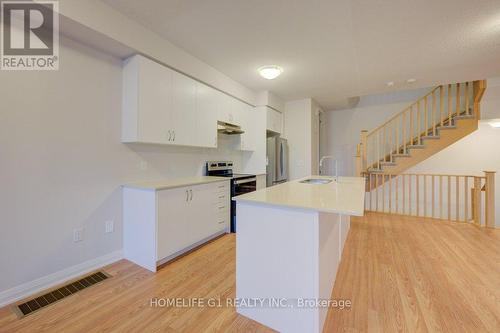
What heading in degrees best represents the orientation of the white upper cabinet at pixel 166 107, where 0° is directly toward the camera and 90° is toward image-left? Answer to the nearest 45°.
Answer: approximately 315°

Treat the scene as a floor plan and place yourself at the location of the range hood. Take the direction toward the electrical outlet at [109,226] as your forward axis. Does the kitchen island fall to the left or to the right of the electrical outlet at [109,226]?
left

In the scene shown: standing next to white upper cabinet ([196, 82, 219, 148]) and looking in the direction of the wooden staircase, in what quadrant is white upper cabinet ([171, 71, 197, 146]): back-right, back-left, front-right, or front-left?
back-right

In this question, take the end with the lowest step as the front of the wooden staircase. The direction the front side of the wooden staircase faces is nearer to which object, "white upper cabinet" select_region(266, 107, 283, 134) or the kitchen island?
the white upper cabinet

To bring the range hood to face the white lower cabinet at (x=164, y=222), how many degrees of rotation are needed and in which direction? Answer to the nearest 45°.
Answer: approximately 90° to its right

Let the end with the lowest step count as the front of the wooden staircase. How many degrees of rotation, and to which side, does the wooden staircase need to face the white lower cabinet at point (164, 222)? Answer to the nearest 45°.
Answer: approximately 45° to its left

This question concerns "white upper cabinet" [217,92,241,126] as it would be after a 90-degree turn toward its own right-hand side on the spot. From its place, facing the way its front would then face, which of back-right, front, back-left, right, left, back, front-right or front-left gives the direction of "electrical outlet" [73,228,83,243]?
front

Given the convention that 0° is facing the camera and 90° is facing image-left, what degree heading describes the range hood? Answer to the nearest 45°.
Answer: approximately 315°

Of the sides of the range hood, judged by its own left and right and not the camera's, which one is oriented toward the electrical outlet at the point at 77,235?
right

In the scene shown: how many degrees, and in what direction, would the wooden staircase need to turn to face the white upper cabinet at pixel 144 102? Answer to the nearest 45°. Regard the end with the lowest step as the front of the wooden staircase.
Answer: approximately 45° to its left

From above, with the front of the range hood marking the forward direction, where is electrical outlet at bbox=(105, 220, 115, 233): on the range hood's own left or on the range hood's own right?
on the range hood's own right

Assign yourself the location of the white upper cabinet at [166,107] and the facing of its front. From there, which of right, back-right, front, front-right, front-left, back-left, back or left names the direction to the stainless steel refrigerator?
left

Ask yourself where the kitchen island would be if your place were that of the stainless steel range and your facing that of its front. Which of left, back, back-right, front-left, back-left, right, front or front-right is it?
front-right

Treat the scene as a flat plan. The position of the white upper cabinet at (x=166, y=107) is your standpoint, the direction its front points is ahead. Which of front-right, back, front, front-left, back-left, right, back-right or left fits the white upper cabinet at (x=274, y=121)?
left
